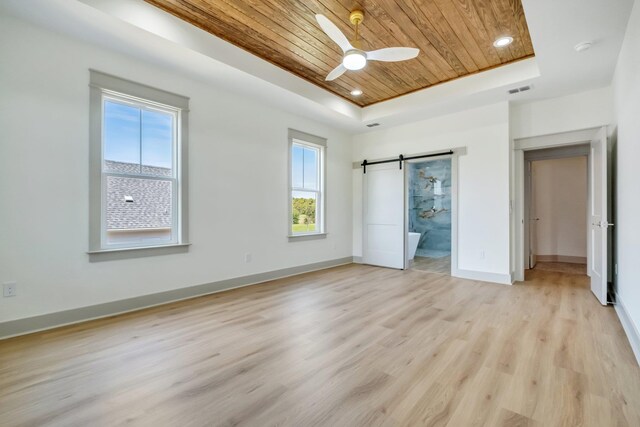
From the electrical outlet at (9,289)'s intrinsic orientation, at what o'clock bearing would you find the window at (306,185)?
The window is roughly at 9 o'clock from the electrical outlet.

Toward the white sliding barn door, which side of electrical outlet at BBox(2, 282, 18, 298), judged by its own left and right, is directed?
left

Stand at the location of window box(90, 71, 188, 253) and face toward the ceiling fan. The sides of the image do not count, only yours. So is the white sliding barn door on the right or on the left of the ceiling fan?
left

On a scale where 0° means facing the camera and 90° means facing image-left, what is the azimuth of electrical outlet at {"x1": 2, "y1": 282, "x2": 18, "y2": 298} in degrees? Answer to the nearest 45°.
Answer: approximately 0°

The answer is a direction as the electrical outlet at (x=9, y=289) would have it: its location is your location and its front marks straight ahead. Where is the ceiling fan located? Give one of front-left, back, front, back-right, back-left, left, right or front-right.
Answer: front-left

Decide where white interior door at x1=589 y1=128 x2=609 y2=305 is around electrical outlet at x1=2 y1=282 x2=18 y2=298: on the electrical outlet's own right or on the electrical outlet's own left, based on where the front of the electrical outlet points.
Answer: on the electrical outlet's own left

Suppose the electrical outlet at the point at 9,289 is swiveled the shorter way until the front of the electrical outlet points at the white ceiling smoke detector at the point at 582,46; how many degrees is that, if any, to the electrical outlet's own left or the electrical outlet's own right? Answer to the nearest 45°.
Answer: approximately 45° to the electrical outlet's own left
